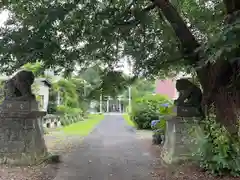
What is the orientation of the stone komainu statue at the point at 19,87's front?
to the viewer's right

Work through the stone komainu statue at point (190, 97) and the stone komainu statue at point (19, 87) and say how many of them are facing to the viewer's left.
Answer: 1

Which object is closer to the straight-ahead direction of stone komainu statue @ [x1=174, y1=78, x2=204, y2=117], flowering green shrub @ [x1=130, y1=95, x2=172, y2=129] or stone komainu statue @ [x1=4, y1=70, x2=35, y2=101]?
the stone komainu statue

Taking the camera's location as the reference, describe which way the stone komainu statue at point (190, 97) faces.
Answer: facing to the left of the viewer

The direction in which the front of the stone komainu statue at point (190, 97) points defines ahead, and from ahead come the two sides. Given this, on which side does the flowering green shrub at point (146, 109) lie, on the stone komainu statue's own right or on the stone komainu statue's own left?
on the stone komainu statue's own right

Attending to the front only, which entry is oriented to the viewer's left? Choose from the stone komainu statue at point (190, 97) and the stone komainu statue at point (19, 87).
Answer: the stone komainu statue at point (190, 97)

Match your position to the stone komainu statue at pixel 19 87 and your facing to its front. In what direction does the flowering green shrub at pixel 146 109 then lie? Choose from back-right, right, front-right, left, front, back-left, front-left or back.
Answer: front-left

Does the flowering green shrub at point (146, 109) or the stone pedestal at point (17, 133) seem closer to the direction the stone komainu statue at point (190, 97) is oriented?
the stone pedestal

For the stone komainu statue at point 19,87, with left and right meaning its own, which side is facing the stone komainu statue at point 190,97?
front
